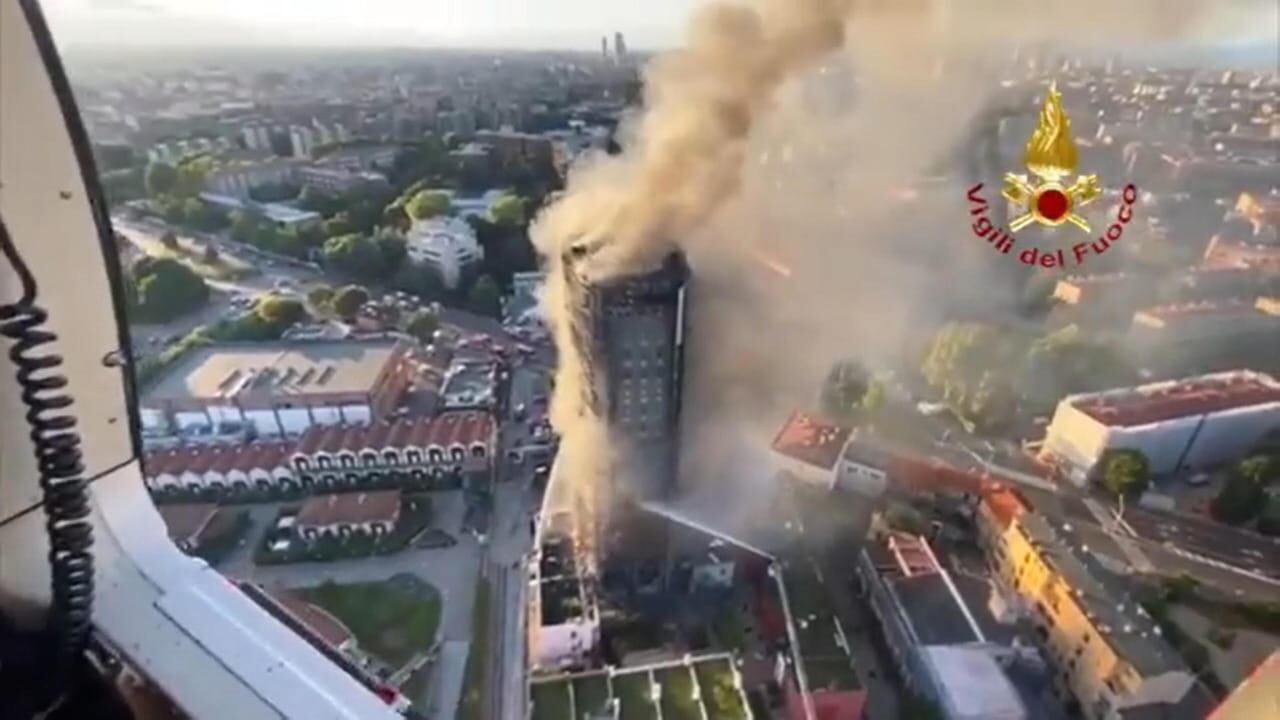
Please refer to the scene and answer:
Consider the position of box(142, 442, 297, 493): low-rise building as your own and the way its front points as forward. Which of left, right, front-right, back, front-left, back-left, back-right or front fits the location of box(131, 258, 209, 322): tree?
back

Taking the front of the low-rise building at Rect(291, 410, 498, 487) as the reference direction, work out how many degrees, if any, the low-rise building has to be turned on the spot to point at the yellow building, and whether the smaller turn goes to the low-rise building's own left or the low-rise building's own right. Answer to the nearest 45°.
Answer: approximately 45° to the low-rise building's own left

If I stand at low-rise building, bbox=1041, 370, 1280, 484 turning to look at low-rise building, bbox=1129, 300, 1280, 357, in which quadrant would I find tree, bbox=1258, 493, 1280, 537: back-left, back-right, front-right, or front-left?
back-right

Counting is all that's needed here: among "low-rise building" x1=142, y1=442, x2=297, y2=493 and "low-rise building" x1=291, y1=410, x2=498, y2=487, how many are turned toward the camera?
2

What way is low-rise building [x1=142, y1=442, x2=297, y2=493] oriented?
toward the camera

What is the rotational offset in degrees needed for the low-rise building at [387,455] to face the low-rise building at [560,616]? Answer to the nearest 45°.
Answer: approximately 45° to its left

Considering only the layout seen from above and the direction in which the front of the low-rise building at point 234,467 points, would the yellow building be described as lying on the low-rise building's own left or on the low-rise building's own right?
on the low-rise building's own left

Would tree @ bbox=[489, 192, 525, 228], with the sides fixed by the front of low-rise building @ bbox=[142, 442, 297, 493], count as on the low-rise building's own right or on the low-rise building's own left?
on the low-rise building's own left

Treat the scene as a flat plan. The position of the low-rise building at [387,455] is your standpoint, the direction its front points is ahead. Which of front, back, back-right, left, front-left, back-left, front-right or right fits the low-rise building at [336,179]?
back

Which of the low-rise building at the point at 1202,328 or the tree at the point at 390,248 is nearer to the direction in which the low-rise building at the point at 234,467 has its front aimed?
the low-rise building

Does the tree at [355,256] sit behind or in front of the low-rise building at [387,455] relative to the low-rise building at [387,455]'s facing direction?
behind

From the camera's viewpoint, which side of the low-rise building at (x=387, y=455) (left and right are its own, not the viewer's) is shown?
front

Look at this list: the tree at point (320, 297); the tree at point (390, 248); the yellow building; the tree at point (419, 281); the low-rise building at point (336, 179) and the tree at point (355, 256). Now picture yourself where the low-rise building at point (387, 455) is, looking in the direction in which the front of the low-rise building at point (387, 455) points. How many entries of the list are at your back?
5

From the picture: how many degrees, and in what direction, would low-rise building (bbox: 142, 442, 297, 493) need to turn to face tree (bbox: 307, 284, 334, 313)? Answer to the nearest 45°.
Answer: approximately 135° to its left

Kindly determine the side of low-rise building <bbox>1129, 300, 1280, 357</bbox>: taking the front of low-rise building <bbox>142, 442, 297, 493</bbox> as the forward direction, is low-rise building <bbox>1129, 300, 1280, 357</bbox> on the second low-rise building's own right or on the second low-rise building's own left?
on the second low-rise building's own left

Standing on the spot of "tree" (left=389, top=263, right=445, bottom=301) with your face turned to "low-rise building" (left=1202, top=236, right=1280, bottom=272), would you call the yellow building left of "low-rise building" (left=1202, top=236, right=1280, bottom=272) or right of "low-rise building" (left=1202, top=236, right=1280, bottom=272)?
right
